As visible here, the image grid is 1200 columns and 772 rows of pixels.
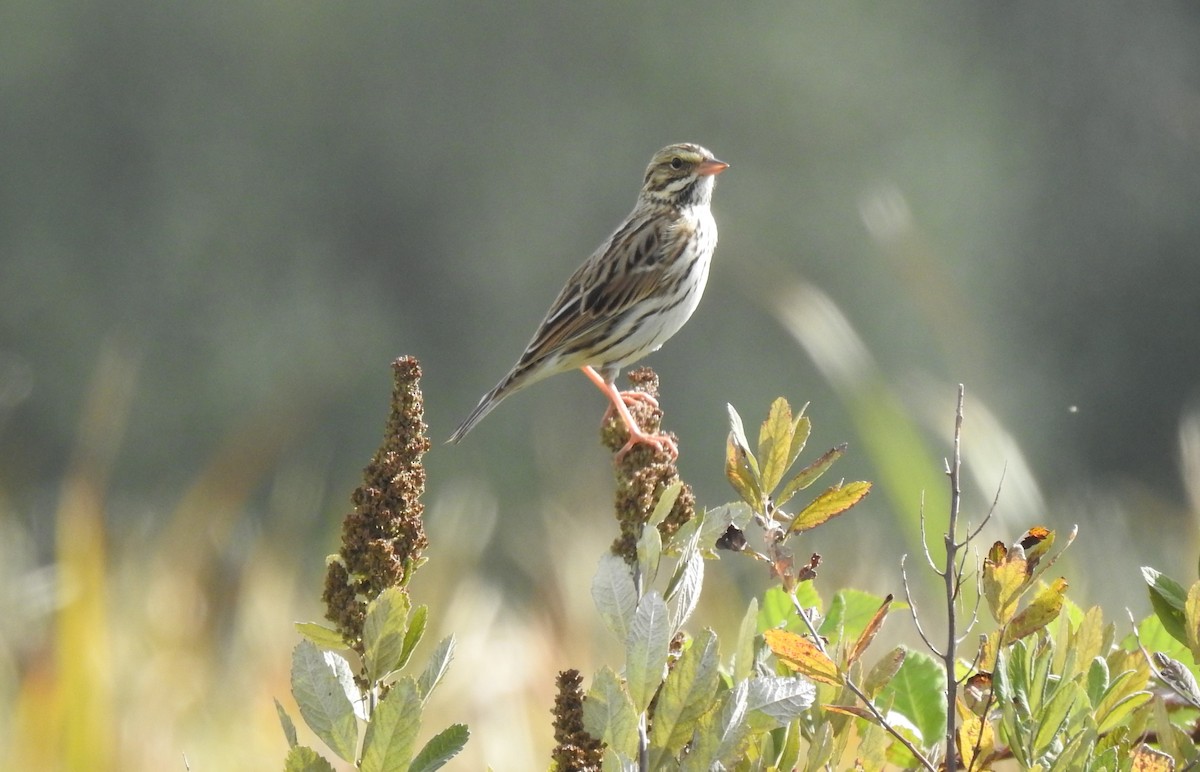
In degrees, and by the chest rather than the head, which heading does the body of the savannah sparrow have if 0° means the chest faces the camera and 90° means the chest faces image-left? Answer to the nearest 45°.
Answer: approximately 270°
